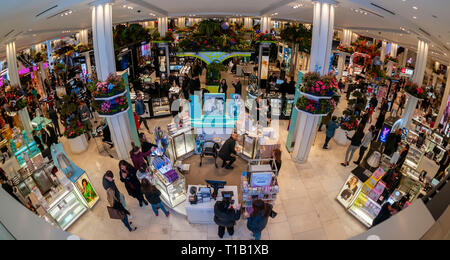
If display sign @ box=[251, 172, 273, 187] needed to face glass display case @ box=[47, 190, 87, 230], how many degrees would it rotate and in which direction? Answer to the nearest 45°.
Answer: approximately 90° to its right

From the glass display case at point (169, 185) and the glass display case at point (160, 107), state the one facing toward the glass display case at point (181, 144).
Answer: the glass display case at point (160, 107)

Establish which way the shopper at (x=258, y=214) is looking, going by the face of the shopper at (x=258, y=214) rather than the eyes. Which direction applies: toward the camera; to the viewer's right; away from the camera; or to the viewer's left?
away from the camera

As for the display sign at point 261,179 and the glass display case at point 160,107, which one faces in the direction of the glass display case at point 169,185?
the glass display case at point 160,107

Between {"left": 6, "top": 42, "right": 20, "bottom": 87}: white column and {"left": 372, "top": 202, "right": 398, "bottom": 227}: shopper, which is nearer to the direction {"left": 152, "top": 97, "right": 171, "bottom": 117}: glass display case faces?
the shopper

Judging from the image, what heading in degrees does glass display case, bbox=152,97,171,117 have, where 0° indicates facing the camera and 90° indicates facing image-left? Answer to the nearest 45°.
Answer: approximately 0°

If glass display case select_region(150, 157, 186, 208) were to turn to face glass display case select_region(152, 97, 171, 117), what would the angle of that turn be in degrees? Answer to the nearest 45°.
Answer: approximately 135° to its right

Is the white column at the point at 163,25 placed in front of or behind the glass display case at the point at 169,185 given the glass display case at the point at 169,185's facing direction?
behind

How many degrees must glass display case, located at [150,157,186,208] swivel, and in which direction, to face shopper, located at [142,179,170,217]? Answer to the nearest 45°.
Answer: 0° — it already faces them

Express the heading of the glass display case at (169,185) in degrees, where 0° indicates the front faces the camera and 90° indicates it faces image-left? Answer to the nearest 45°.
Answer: approximately 45°

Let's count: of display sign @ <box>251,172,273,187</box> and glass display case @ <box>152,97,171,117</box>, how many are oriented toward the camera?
2
